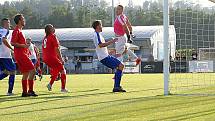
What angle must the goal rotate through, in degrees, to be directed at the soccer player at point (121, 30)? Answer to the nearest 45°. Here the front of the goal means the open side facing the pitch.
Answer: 0° — it already faces them

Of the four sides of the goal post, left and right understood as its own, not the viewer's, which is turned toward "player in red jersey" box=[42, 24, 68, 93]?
front

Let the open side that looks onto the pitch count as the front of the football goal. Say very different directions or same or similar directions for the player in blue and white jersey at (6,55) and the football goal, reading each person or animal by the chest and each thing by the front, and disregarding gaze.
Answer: very different directions

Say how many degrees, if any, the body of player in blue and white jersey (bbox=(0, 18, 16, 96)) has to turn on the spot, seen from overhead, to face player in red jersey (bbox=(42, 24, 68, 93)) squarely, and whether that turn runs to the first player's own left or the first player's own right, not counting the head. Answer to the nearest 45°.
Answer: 0° — they already face them

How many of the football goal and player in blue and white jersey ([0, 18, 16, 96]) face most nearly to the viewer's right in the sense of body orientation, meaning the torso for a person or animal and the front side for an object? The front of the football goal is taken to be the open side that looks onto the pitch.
1

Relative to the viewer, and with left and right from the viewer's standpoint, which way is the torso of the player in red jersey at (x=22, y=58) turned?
facing to the right of the viewer

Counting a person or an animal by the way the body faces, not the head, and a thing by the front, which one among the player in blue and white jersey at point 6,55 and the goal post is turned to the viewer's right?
the player in blue and white jersey

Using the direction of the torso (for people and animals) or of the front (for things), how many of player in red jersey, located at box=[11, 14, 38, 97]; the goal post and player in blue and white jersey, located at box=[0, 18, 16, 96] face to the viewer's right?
2

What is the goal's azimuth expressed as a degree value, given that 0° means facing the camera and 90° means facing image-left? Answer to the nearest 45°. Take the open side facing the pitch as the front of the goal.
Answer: approximately 90°

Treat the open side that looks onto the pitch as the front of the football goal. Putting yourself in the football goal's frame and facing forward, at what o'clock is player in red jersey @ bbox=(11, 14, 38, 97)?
The player in red jersey is roughly at 11 o'clock from the football goal.

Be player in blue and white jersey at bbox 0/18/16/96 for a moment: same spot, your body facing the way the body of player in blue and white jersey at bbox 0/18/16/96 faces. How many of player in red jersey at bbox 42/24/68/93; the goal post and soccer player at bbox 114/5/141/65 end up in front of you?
3

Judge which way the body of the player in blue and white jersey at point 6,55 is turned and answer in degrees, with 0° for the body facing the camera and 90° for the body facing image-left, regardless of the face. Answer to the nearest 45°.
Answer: approximately 270°
